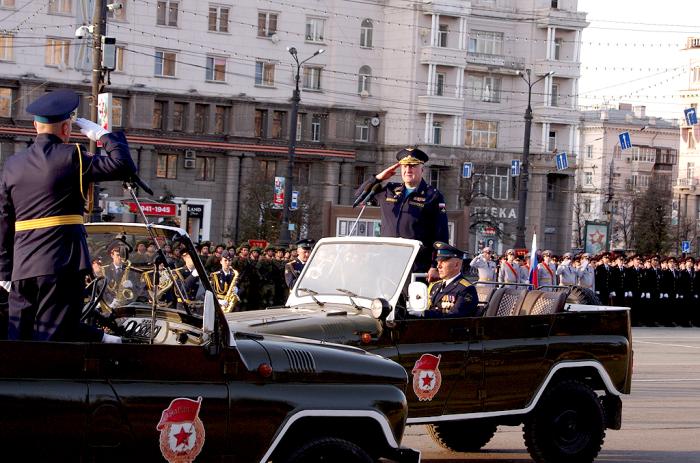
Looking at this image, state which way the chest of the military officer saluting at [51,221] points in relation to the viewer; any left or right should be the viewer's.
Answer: facing away from the viewer and to the right of the viewer

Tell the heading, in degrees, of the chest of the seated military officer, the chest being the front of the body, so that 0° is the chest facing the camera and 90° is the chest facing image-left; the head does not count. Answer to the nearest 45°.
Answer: approximately 45°

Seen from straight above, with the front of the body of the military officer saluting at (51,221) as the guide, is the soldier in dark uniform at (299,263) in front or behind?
in front

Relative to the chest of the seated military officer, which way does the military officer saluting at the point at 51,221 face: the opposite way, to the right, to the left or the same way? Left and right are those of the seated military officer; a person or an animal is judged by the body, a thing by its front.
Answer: the opposite way

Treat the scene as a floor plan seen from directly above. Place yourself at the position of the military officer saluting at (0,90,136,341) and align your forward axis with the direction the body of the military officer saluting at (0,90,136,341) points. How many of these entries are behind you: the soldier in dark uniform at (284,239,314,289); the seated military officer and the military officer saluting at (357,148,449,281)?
0

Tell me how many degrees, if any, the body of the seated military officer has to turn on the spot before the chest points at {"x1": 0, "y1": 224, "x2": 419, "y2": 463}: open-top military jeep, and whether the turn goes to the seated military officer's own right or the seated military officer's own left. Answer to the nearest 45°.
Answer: approximately 45° to the seated military officer's own left

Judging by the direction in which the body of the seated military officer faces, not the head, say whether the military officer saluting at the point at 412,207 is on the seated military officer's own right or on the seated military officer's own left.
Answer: on the seated military officer's own right

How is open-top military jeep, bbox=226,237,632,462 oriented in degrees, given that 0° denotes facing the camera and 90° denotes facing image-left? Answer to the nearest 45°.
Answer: approximately 45°

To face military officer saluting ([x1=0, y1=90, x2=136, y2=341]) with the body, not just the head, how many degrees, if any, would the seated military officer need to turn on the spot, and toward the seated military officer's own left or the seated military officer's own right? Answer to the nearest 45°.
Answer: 0° — they already face them

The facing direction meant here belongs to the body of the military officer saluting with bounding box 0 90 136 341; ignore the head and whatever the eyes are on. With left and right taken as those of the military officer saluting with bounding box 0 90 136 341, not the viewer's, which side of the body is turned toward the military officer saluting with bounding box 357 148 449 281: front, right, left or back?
front

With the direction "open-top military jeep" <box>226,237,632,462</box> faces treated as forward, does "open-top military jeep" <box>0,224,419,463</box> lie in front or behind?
in front
